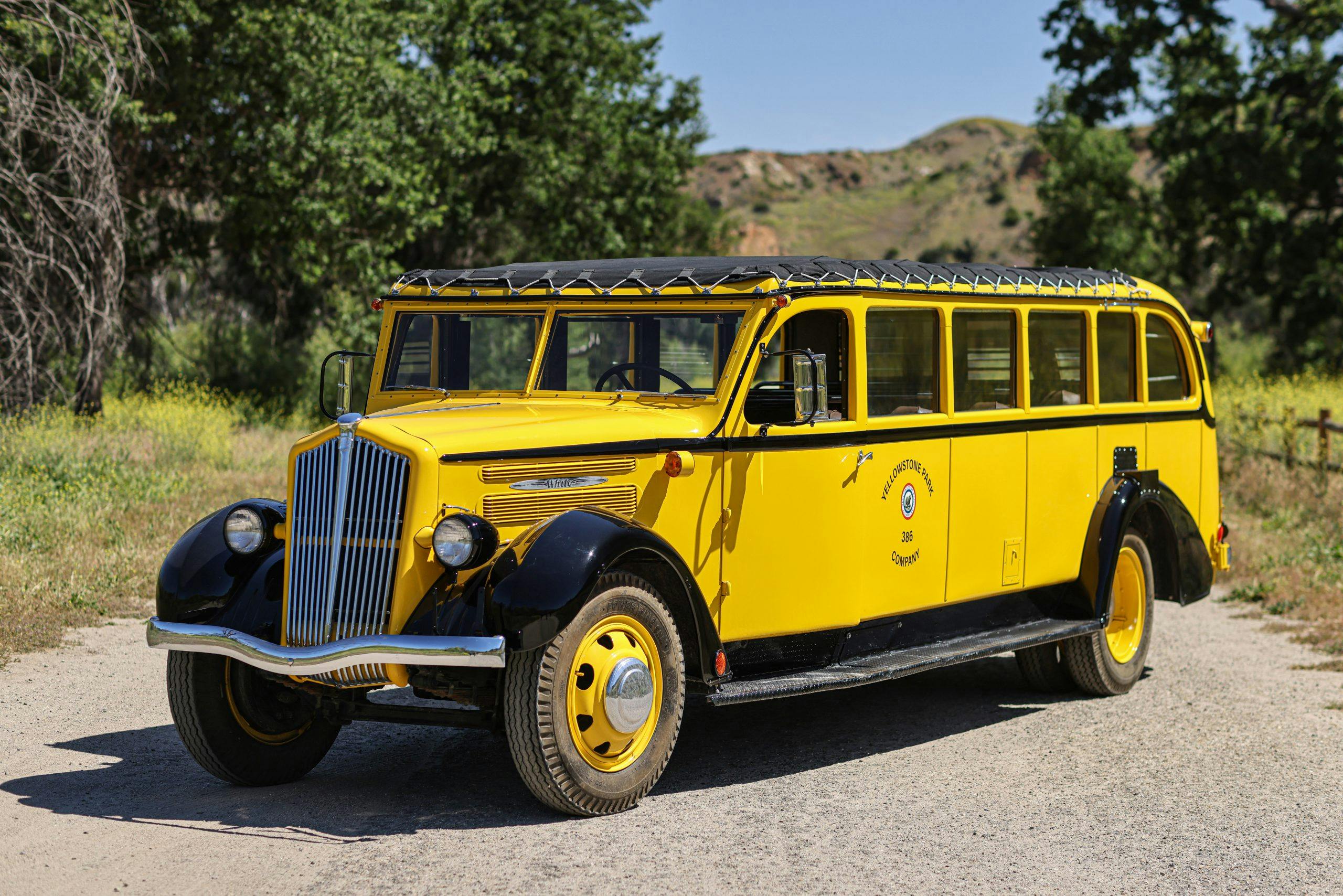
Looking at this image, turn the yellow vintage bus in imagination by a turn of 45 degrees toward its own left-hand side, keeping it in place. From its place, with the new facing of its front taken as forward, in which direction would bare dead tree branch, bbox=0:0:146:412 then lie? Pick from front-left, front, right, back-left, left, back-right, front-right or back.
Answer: back-right

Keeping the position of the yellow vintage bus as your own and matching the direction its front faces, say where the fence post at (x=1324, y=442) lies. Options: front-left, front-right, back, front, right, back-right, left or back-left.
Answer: back

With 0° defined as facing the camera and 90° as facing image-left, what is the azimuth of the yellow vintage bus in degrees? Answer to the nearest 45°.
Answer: approximately 45°

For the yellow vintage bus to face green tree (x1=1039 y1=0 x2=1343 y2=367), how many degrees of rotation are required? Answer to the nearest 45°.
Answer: approximately 180°

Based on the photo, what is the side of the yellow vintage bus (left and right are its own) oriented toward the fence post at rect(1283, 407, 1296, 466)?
back

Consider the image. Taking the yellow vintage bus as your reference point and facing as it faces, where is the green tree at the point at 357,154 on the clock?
The green tree is roughly at 4 o'clock from the yellow vintage bus.

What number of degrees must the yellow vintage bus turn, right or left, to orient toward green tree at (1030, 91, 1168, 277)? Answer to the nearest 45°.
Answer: approximately 135° to its right
